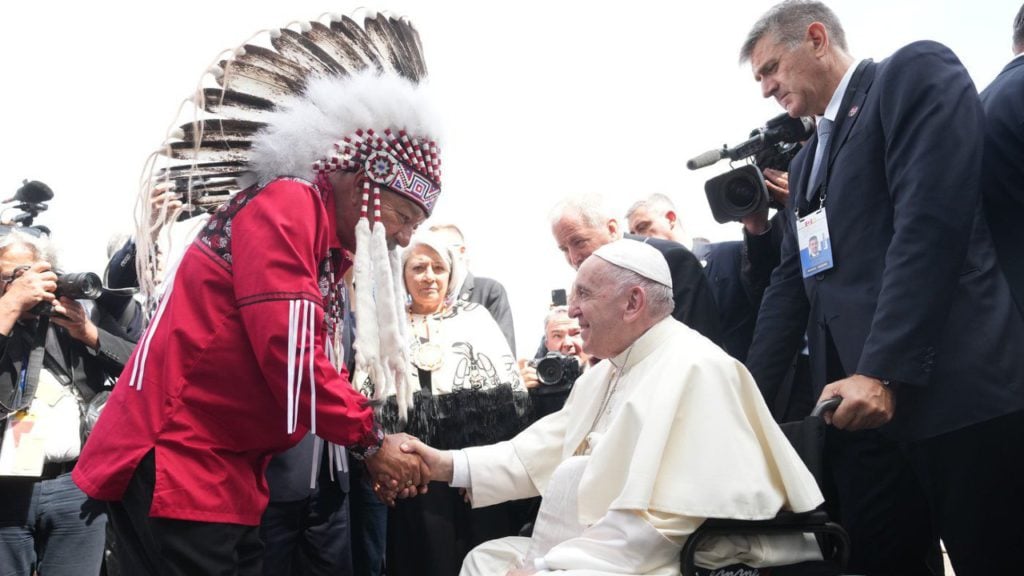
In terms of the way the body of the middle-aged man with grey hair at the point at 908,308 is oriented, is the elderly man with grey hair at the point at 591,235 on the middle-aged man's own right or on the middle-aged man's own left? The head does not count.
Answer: on the middle-aged man's own right

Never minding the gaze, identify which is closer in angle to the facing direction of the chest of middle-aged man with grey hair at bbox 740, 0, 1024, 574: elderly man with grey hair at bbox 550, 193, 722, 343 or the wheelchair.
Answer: the wheelchair

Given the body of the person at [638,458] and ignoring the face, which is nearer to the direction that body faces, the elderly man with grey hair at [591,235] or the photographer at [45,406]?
the photographer

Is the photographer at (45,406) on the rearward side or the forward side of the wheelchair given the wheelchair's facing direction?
on the forward side

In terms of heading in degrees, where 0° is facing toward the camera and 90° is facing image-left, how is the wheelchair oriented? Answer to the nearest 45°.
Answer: approximately 90°

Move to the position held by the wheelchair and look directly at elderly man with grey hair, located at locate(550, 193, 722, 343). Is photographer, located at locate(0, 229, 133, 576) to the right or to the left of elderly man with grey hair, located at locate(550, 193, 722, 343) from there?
left

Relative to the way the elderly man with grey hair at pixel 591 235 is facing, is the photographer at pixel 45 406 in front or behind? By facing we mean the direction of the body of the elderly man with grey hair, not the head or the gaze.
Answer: in front

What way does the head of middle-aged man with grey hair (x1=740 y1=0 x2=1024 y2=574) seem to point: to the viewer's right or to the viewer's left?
to the viewer's left

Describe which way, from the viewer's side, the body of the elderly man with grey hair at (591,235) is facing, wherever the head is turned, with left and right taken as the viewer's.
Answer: facing the viewer and to the left of the viewer

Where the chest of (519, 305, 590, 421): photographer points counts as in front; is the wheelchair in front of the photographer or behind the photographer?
in front

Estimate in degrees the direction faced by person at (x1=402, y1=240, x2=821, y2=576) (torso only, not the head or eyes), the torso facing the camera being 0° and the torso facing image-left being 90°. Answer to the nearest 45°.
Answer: approximately 90°

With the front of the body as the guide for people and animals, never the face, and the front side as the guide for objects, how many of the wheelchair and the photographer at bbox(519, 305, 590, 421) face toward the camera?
1

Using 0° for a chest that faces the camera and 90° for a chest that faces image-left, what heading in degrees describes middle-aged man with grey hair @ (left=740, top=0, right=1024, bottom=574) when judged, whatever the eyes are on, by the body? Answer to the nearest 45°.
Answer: approximately 45°

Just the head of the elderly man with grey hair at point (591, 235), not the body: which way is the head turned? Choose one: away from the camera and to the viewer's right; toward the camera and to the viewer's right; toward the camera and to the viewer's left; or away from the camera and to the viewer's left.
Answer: toward the camera and to the viewer's left

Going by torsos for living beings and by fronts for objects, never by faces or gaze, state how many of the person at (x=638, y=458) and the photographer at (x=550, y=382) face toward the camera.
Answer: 1

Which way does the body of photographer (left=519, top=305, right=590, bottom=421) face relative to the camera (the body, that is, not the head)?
toward the camera

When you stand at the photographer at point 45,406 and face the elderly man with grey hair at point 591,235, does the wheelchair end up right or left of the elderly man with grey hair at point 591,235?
right
